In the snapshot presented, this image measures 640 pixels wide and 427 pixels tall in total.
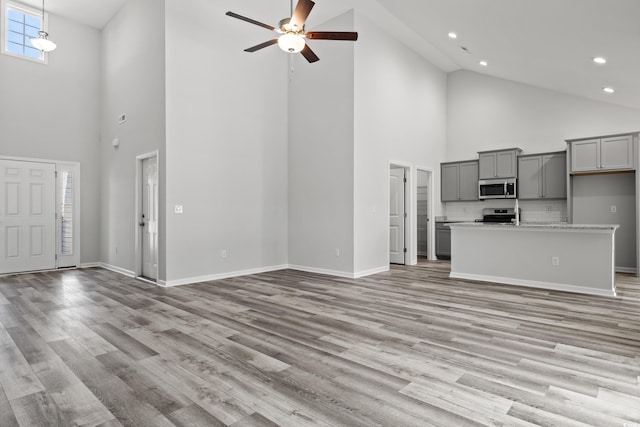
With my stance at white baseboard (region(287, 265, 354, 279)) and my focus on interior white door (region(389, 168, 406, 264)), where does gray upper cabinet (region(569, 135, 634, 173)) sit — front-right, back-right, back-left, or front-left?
front-right

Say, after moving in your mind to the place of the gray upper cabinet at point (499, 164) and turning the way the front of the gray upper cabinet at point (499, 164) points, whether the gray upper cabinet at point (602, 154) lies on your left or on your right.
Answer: on your left

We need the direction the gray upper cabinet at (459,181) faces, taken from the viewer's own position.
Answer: facing the viewer

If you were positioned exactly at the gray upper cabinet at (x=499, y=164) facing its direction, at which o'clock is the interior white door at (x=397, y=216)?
The interior white door is roughly at 2 o'clock from the gray upper cabinet.

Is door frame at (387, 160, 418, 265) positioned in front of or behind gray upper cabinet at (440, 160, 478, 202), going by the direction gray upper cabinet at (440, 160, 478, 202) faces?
in front

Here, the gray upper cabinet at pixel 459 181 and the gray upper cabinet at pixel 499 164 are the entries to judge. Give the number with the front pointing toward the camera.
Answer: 2

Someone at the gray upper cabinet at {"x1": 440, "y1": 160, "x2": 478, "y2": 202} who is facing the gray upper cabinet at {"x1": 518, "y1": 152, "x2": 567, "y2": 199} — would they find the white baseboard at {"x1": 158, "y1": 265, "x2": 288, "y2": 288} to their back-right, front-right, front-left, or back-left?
back-right

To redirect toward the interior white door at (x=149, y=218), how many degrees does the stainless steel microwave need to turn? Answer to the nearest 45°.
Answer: approximately 45° to its right

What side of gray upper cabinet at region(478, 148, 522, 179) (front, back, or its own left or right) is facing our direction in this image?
front

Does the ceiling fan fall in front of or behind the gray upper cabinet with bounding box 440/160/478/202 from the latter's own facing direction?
in front

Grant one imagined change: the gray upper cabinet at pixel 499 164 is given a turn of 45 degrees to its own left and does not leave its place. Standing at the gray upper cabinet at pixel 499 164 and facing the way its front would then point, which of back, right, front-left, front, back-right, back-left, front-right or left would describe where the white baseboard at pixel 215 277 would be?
right

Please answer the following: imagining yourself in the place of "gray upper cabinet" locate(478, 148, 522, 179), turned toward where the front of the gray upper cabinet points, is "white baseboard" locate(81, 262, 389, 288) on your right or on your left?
on your right

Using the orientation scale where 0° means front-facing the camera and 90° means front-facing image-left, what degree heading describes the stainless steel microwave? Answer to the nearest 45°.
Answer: approximately 0°

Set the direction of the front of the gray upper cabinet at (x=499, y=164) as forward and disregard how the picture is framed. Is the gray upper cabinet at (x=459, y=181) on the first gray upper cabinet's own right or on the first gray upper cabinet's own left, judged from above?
on the first gray upper cabinet's own right
